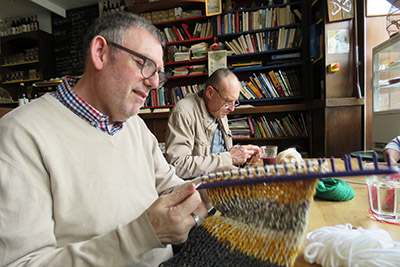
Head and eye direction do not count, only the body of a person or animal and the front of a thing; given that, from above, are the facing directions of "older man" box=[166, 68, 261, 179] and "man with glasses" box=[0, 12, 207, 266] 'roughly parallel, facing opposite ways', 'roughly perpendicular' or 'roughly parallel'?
roughly parallel

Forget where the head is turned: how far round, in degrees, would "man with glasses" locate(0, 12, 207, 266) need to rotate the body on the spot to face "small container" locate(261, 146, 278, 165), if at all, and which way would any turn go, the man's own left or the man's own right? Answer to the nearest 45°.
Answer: approximately 90° to the man's own left

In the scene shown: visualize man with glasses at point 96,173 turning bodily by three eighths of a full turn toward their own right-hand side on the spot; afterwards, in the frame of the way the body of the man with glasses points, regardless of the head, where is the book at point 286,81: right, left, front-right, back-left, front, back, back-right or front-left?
back-right

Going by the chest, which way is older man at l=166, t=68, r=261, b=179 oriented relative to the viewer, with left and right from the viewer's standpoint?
facing the viewer and to the right of the viewer

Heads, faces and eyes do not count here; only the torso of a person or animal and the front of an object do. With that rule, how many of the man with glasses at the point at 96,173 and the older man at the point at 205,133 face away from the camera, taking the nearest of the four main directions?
0

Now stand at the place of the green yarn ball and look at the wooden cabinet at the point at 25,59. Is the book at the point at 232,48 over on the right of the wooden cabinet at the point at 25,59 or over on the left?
right

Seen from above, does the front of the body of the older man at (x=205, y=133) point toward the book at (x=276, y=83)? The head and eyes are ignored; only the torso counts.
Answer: no

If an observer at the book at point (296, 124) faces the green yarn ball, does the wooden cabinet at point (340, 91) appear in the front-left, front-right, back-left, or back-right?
front-left

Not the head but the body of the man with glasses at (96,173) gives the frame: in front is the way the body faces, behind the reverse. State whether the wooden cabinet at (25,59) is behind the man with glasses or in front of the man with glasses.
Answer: behind

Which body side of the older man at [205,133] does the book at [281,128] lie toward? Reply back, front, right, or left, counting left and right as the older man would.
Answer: left

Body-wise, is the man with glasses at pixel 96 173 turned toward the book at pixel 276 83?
no

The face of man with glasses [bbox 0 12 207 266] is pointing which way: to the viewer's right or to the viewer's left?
to the viewer's right

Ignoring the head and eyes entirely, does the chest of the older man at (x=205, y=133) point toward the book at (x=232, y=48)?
no
